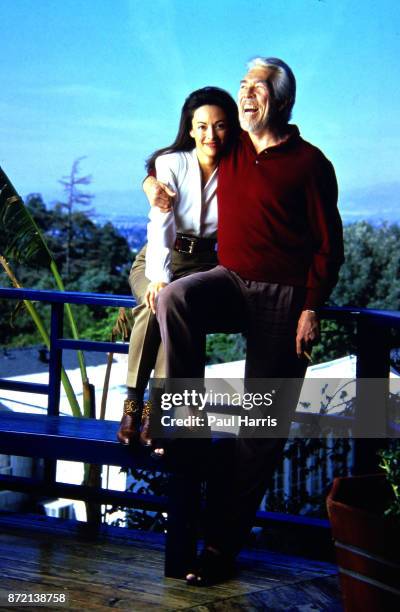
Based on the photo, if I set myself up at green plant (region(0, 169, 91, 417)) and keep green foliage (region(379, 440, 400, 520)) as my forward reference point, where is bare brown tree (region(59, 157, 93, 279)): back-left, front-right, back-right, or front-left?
back-left

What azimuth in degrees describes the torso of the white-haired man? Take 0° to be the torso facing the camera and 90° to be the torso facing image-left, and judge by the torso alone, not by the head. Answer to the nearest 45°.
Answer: approximately 45°

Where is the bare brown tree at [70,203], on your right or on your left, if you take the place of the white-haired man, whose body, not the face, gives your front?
on your right

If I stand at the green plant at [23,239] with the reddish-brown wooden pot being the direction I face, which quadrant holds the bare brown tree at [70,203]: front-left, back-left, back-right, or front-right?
back-left

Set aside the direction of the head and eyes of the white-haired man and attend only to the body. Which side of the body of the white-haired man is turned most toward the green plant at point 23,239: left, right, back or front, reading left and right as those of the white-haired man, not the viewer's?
right
